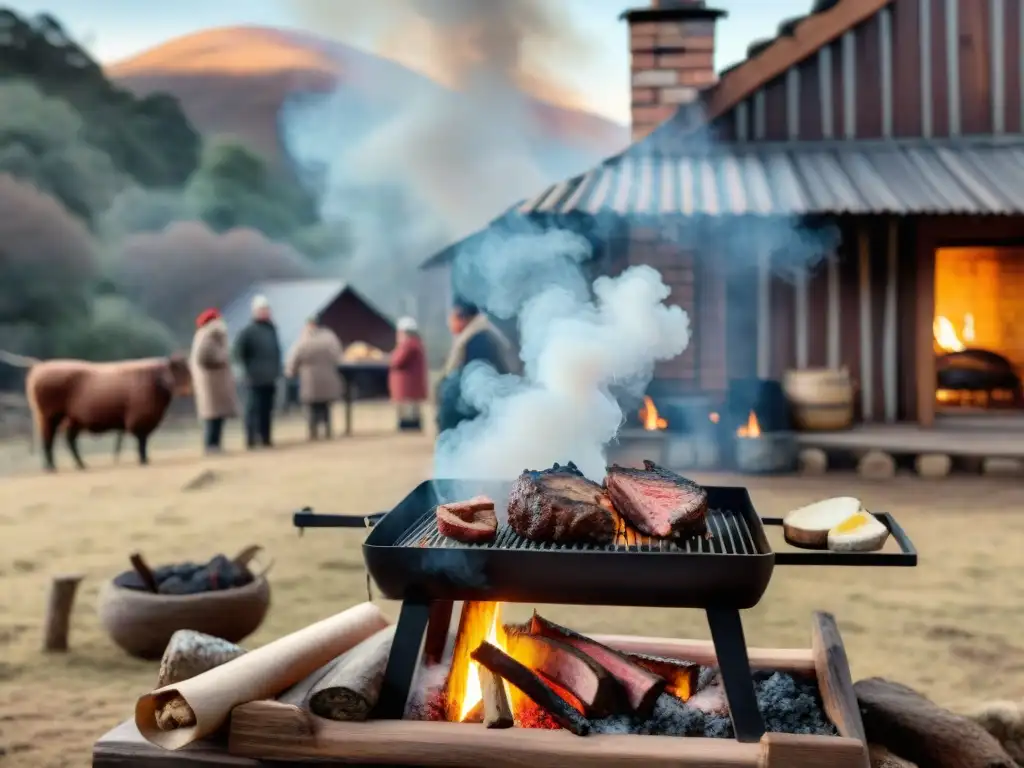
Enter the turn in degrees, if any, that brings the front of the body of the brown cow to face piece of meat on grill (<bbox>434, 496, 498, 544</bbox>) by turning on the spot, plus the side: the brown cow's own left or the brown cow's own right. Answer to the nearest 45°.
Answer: approximately 90° to the brown cow's own right

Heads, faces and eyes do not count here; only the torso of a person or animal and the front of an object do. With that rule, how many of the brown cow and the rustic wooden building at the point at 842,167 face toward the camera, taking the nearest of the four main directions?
1

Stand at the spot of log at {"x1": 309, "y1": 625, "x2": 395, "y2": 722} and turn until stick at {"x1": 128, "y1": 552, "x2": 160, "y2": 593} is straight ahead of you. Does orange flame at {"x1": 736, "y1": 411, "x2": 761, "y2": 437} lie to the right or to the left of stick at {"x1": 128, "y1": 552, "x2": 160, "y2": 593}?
right

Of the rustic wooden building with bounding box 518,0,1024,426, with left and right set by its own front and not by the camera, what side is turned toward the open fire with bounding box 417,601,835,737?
front

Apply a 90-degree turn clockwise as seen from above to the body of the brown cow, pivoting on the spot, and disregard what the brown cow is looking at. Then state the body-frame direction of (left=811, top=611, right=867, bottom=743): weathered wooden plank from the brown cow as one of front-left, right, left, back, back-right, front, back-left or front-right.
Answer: front

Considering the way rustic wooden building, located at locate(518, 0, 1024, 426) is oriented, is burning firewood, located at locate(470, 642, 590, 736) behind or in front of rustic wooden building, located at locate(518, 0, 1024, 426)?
in front

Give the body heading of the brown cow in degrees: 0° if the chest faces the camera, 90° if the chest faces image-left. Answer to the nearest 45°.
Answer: approximately 270°

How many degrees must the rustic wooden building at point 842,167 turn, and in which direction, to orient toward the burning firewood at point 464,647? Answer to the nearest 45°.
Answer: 0° — it already faces it

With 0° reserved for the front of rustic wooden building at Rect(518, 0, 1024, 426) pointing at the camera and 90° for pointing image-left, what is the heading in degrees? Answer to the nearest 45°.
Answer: approximately 0°

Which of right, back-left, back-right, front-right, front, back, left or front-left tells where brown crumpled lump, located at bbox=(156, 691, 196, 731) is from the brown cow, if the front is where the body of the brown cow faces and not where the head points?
right

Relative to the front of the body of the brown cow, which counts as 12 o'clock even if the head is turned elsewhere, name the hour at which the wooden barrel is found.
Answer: The wooden barrel is roughly at 1 o'clock from the brown cow.

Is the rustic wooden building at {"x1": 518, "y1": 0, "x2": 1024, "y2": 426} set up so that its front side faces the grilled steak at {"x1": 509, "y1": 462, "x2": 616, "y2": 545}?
yes
